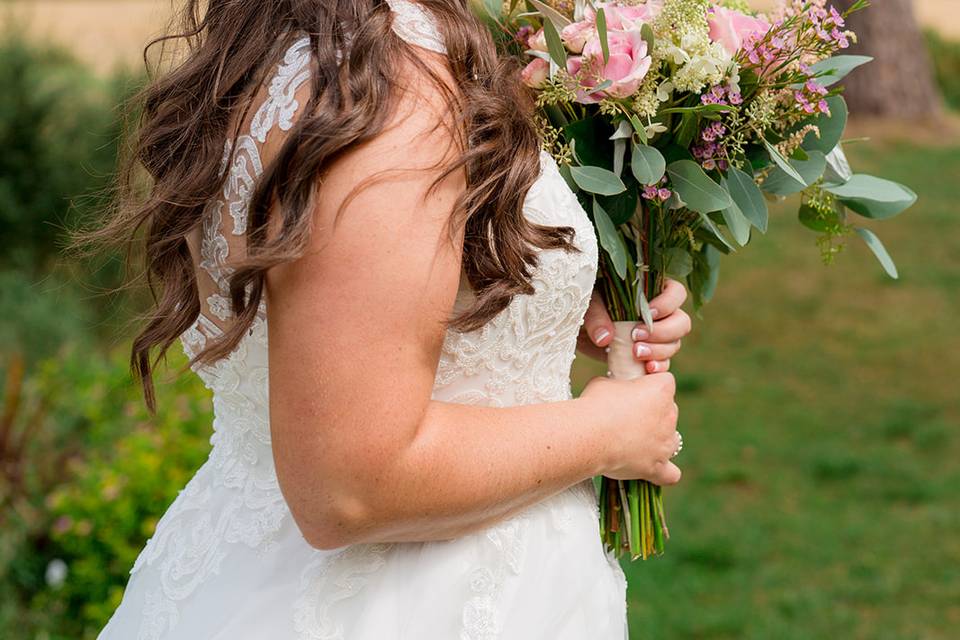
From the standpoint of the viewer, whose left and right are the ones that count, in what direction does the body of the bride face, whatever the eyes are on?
facing to the right of the viewer

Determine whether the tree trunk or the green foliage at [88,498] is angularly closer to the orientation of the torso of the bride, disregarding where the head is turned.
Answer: the tree trunk

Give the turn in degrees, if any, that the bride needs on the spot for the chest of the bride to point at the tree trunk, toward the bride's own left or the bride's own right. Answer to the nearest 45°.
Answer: approximately 45° to the bride's own left

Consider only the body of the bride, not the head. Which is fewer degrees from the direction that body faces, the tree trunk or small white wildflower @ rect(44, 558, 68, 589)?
the tree trunk

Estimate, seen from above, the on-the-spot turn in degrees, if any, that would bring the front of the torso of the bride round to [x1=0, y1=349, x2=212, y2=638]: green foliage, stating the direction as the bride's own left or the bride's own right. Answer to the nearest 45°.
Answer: approximately 135° to the bride's own left

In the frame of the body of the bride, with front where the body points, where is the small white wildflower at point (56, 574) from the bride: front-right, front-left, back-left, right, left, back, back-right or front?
back-left
